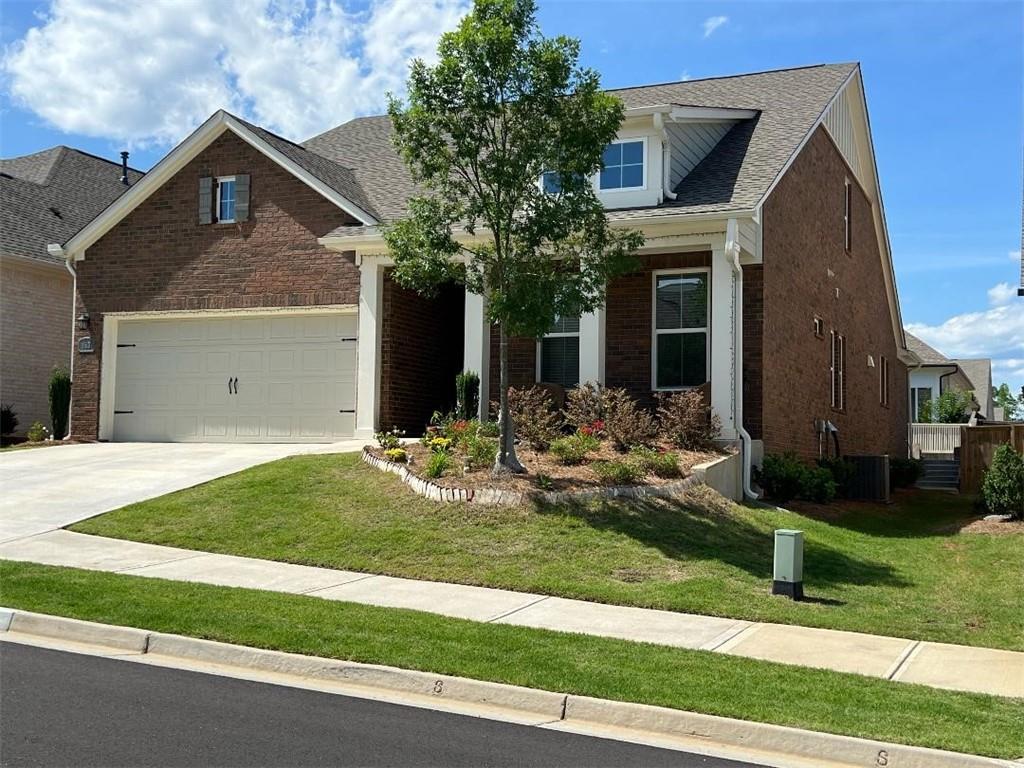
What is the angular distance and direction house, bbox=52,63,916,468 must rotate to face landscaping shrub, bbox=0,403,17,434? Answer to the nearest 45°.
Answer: approximately 45° to its right

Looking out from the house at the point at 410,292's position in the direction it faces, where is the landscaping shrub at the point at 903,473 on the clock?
The landscaping shrub is roughly at 7 o'clock from the house.

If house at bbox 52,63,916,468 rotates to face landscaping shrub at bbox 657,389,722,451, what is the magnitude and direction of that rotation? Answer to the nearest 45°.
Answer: approximately 90° to its left

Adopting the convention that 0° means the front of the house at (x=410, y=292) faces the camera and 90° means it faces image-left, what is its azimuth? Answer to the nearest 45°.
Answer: approximately 45°

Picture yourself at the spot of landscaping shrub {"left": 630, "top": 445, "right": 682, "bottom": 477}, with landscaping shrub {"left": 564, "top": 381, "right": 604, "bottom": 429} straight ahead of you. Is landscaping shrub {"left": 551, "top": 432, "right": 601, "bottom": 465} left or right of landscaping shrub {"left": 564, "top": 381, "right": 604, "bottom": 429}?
left

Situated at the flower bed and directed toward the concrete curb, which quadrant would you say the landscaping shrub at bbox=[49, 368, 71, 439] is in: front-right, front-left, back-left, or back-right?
back-right

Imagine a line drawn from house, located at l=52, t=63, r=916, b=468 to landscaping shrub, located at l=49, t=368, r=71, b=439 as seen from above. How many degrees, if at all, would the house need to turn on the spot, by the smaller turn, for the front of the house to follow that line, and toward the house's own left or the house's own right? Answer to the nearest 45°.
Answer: approximately 45° to the house's own right

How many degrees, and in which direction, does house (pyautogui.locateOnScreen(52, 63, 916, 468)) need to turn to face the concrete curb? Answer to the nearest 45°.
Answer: approximately 45° to its left

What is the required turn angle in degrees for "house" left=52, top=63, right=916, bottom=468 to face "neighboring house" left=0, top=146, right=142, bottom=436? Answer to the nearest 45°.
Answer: approximately 90° to its right
